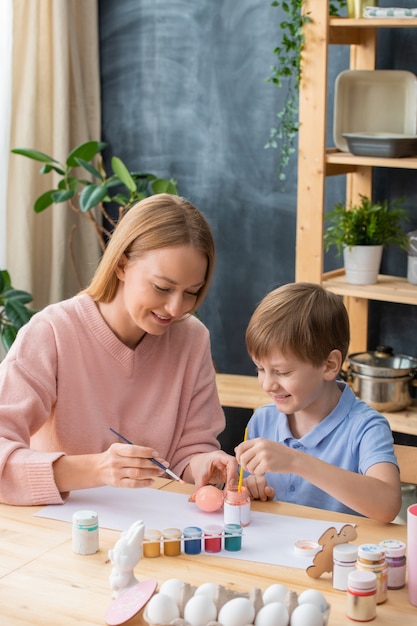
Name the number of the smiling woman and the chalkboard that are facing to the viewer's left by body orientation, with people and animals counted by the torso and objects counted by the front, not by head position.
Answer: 0

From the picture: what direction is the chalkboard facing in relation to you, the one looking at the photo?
facing the viewer

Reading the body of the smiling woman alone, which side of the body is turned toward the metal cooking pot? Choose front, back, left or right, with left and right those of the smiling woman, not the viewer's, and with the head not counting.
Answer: left

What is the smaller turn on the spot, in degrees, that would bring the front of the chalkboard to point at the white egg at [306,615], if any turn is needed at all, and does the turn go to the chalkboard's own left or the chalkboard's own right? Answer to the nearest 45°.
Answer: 0° — it already faces it

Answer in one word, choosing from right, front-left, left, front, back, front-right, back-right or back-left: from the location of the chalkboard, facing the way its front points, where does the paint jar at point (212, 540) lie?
front

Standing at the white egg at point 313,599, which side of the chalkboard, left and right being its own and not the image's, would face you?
front

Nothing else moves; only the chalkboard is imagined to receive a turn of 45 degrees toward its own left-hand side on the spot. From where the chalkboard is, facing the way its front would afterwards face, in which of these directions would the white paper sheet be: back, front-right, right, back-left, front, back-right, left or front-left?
front-right

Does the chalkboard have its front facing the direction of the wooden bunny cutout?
yes

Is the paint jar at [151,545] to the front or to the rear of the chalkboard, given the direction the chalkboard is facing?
to the front

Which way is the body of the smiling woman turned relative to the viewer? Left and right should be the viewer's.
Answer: facing the viewer and to the right of the viewer

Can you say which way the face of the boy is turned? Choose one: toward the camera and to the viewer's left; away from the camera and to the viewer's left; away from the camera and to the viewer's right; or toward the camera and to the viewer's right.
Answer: toward the camera and to the viewer's left

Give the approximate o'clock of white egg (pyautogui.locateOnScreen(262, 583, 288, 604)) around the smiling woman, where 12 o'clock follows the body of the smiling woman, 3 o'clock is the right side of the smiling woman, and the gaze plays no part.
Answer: The white egg is roughly at 1 o'clock from the smiling woman.

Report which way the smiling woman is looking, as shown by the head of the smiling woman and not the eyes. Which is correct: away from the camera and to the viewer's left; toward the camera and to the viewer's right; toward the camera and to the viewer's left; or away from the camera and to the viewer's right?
toward the camera and to the viewer's right

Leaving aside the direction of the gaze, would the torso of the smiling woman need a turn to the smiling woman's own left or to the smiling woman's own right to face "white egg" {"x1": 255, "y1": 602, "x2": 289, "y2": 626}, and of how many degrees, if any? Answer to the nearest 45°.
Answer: approximately 45° to the smiling woman's own right

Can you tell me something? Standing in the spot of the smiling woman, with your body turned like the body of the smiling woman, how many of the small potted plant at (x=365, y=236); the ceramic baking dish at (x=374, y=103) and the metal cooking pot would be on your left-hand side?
3

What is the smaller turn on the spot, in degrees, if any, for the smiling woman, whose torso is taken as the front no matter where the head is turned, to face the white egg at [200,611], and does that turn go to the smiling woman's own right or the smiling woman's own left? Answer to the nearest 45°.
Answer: approximately 45° to the smiling woman's own right

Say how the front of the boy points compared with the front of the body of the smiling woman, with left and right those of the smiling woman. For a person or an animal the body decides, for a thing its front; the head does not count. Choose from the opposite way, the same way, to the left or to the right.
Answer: to the right

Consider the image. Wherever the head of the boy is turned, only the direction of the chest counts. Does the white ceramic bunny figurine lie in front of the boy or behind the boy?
in front
